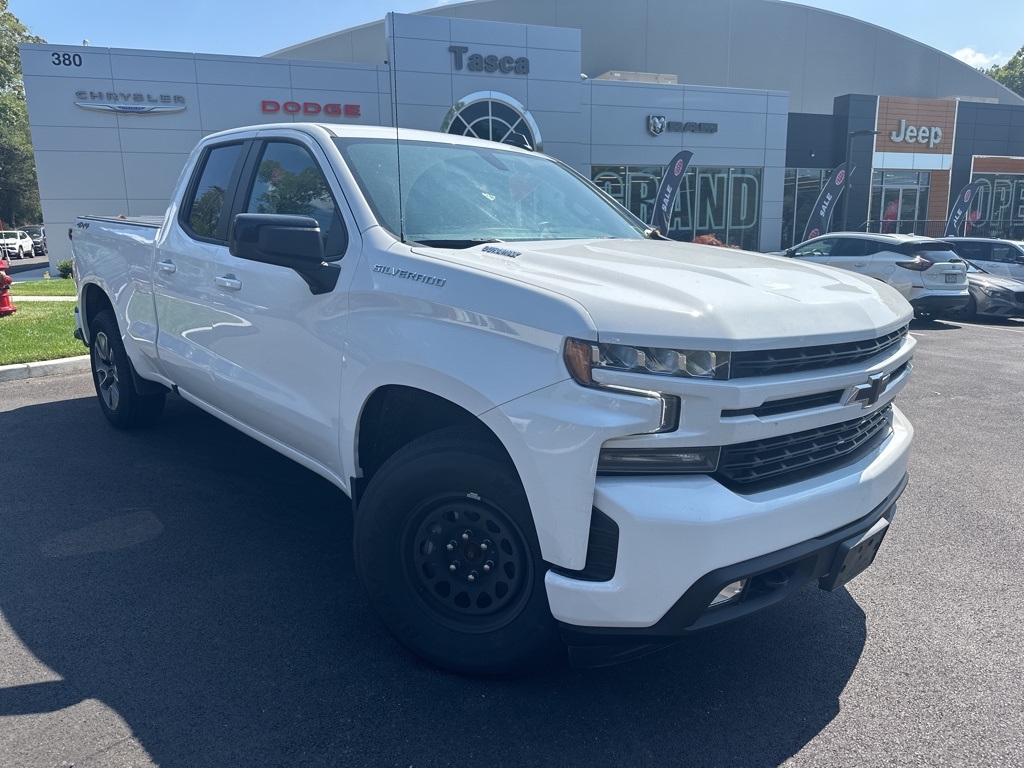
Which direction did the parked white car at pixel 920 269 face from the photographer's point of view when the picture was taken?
facing away from the viewer and to the left of the viewer

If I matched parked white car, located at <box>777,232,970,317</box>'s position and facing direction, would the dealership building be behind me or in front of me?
in front

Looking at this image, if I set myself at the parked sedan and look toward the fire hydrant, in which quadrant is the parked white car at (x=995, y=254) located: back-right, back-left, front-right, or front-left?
back-right

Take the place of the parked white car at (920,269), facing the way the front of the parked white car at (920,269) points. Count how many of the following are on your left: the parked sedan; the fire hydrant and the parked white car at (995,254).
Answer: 1

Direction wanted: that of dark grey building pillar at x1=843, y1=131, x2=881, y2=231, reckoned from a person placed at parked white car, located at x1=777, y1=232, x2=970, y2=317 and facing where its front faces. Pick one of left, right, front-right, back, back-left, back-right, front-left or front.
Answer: front-right

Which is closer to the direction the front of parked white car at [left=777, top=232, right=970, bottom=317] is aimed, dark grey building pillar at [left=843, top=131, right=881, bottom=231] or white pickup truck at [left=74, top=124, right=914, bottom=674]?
the dark grey building pillar

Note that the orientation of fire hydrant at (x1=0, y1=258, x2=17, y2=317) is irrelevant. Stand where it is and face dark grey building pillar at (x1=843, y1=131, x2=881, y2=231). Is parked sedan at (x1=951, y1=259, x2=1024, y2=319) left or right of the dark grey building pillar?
right

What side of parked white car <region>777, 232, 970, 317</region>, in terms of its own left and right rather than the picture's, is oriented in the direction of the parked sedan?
right

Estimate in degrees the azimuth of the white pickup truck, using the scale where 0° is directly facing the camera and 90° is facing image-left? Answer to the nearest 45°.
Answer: approximately 315°

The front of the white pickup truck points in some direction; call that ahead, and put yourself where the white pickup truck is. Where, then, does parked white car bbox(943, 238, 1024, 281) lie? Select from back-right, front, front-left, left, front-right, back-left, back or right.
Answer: left

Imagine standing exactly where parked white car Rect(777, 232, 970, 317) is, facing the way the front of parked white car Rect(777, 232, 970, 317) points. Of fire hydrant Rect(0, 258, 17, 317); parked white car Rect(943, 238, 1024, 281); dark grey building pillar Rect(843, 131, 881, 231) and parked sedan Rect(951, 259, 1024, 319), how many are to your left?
1

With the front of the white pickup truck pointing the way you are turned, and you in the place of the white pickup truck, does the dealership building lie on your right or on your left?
on your left

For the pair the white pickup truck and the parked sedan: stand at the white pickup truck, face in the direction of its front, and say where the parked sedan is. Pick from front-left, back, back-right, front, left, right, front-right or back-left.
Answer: left

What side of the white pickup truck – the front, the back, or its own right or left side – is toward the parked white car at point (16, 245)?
back
